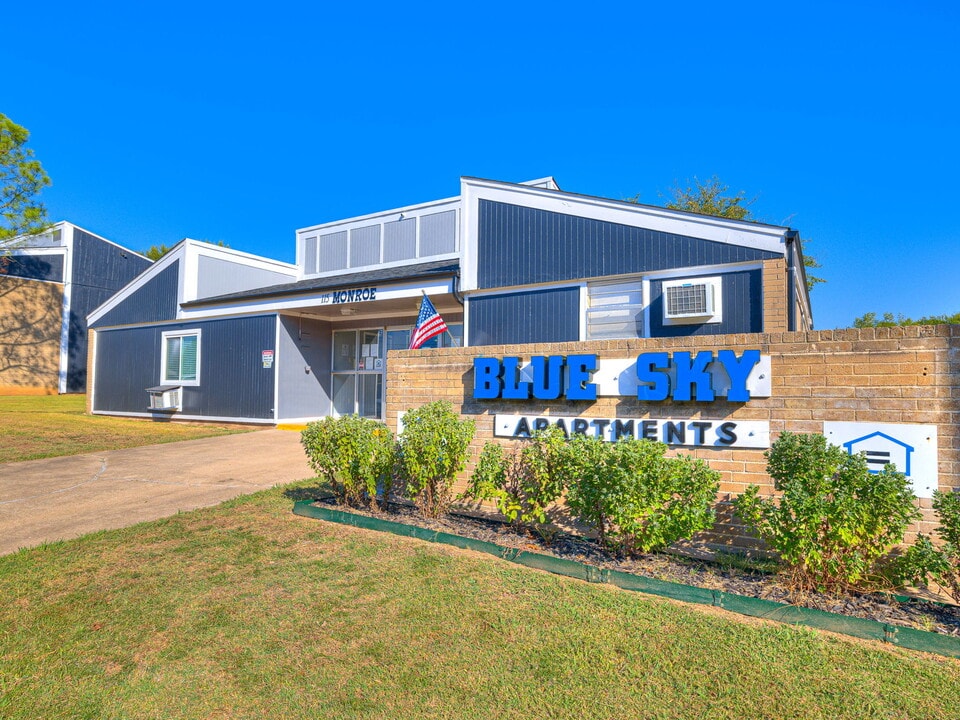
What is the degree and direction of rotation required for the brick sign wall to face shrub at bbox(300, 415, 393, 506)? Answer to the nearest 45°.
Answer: approximately 45° to its right

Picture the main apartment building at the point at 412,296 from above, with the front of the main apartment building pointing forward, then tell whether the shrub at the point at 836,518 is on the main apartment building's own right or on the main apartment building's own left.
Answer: on the main apartment building's own left

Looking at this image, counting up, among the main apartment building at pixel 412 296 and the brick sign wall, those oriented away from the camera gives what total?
0

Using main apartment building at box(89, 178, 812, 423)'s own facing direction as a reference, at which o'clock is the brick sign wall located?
The brick sign wall is roughly at 10 o'clock from the main apartment building.

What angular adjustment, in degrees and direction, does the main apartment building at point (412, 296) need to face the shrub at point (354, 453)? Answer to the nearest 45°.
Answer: approximately 45° to its left

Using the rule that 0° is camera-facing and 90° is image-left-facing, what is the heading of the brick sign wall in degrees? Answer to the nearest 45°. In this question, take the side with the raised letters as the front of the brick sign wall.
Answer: approximately 45°

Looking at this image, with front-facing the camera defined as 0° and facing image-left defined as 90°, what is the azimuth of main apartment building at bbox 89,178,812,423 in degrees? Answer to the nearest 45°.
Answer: approximately 45°
